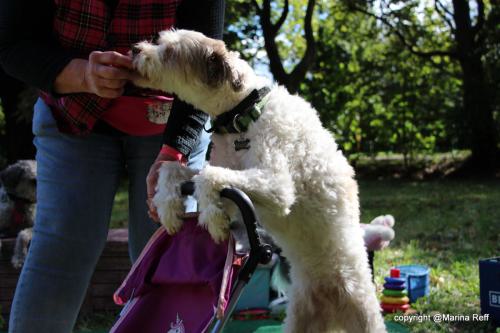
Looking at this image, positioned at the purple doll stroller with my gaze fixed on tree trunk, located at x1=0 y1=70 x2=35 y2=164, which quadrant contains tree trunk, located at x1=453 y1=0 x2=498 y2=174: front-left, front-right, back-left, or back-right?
front-right

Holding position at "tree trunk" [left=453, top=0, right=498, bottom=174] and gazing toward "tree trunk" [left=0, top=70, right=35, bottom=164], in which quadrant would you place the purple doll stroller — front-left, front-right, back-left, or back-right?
front-left

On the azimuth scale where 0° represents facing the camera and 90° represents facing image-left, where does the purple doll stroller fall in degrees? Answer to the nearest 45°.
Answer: approximately 45°

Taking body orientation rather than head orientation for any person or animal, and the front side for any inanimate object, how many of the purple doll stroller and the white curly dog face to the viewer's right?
0

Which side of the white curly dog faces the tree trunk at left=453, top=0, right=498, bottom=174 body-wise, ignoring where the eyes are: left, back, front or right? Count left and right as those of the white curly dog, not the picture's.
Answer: right

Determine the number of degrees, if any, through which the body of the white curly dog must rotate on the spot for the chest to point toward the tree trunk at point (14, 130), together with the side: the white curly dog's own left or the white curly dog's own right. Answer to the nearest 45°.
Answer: approximately 45° to the white curly dog's own right

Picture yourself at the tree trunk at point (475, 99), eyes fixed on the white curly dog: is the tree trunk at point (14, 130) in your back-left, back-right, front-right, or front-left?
front-right

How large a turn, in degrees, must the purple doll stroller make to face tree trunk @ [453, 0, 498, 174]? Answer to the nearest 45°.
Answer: approximately 180°

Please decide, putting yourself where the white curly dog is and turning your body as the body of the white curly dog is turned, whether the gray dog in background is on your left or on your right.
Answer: on your right

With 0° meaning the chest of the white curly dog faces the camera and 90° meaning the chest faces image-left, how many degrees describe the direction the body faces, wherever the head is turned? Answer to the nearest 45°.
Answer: approximately 90°
